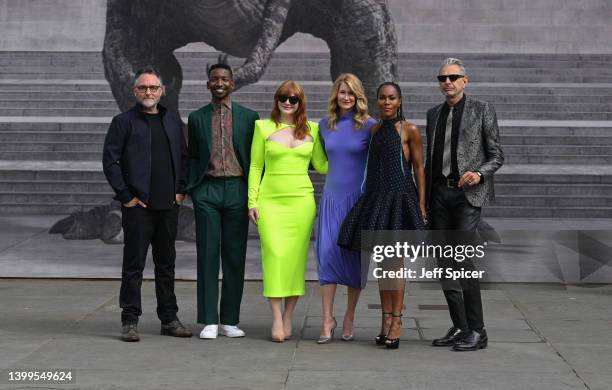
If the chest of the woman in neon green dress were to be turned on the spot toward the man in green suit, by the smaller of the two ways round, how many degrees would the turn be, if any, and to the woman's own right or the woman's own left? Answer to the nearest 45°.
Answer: approximately 90° to the woman's own right

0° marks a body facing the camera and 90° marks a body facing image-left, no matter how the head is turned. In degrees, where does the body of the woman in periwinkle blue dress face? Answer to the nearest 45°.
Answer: approximately 0°

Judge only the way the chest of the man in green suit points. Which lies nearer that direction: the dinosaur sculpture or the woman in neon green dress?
the woman in neon green dress

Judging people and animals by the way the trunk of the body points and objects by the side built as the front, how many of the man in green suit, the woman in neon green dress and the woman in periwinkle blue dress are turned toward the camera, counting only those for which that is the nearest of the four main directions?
3

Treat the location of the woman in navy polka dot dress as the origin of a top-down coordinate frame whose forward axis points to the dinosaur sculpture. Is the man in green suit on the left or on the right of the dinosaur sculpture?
left

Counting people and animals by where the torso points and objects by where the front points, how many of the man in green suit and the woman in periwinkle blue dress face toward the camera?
2

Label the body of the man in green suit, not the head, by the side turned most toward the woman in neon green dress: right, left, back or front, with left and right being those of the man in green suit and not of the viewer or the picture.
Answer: left

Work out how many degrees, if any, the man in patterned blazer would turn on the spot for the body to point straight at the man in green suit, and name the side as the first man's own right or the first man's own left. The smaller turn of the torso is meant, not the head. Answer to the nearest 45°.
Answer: approximately 45° to the first man's own right

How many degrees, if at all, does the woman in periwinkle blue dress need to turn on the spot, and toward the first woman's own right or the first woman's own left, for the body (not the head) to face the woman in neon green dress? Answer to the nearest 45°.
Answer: approximately 90° to the first woman's own right

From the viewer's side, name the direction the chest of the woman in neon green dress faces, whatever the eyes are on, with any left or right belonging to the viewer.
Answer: facing the viewer

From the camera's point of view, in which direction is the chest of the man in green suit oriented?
toward the camera

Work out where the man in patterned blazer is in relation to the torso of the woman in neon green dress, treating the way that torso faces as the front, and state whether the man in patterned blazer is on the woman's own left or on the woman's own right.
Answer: on the woman's own left

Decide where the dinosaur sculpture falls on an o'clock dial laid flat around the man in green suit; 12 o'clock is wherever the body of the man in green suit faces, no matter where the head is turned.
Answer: The dinosaur sculpture is roughly at 6 o'clock from the man in green suit.
